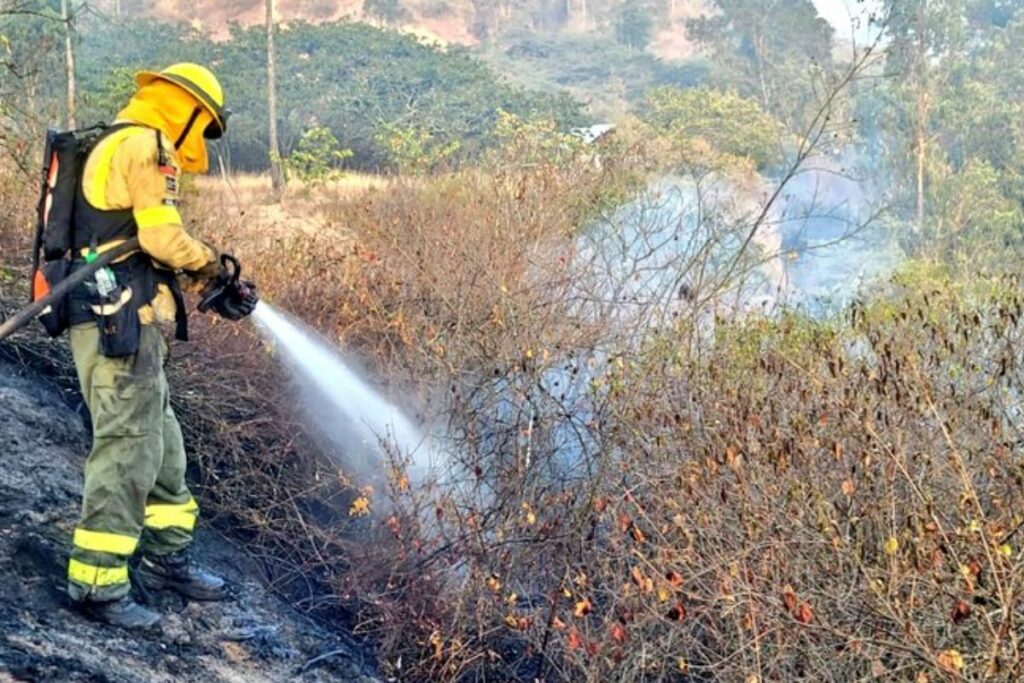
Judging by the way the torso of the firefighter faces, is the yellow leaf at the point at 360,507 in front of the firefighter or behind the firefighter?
in front

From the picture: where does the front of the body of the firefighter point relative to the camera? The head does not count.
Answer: to the viewer's right

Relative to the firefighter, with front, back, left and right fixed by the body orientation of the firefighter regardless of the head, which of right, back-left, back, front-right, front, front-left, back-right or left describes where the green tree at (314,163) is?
left

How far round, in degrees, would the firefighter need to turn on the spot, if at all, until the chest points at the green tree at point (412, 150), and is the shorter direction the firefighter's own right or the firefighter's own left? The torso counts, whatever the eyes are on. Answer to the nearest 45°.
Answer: approximately 90° to the firefighter's own left

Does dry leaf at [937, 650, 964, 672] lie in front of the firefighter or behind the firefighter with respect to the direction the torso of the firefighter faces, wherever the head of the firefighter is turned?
in front

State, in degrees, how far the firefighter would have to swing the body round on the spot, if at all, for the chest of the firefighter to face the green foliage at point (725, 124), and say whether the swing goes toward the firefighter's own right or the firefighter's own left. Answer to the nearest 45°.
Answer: approximately 45° to the firefighter's own left

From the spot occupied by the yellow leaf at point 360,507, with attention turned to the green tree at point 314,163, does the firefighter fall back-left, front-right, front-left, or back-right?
back-left

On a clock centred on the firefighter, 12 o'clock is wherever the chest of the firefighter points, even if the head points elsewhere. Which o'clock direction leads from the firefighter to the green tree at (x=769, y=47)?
The green tree is roughly at 10 o'clock from the firefighter.

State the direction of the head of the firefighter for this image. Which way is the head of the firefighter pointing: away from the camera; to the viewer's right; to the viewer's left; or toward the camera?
to the viewer's right
